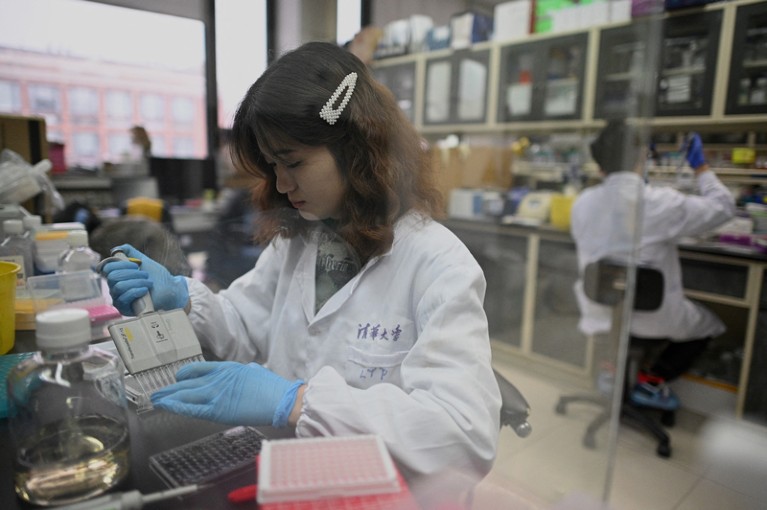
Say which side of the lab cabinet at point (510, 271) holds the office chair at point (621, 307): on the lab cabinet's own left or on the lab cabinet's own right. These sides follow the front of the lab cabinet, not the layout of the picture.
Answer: on the lab cabinet's own left

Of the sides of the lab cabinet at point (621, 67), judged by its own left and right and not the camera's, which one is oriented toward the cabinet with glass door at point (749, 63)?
left

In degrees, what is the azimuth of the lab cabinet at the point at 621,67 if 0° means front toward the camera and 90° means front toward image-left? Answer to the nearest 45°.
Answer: approximately 45°

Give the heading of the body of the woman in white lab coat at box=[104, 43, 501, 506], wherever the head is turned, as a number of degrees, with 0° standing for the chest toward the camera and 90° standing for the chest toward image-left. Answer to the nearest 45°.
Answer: approximately 45°
